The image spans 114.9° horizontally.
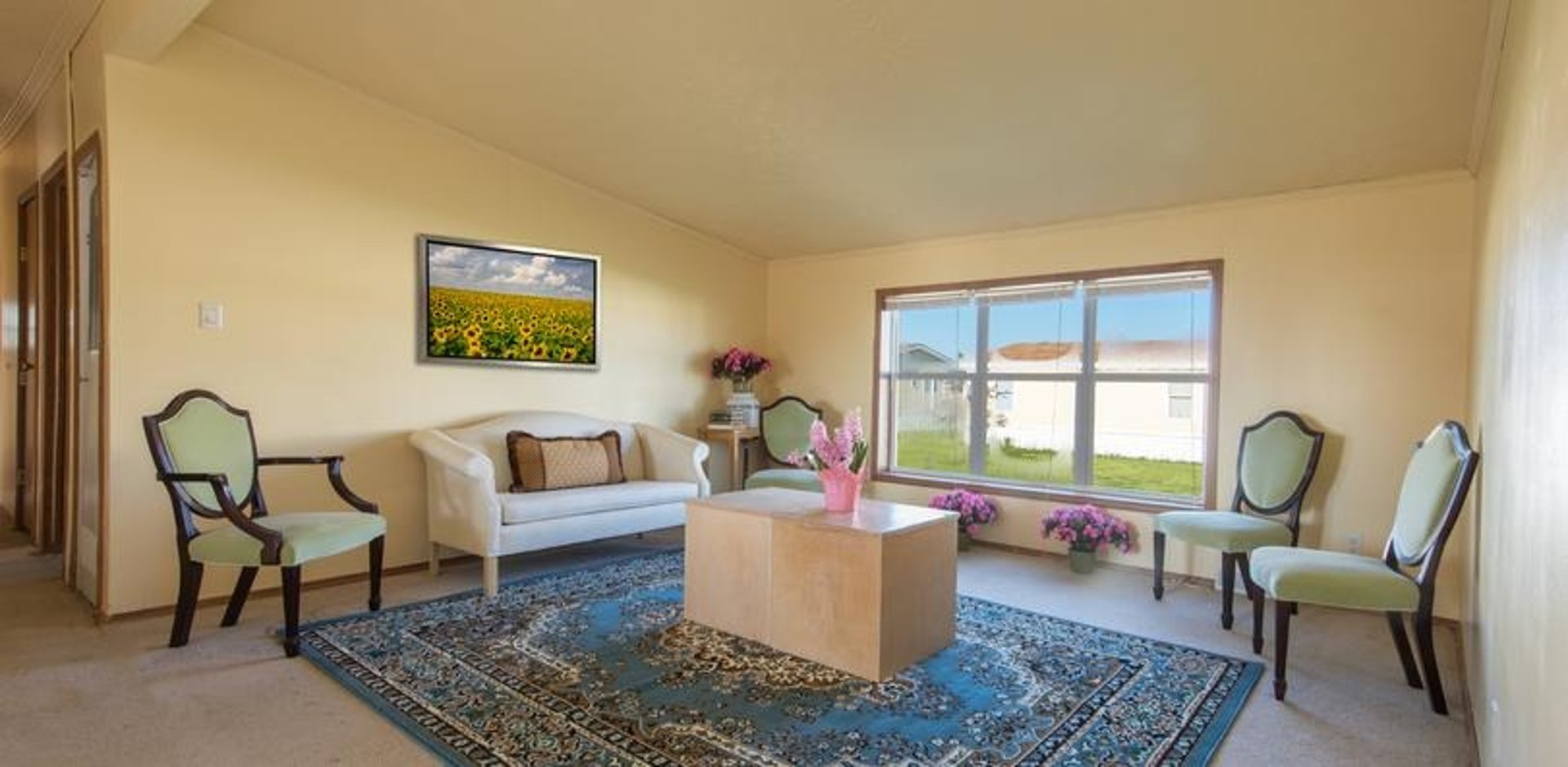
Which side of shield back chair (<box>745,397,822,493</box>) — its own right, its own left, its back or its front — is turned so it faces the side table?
right

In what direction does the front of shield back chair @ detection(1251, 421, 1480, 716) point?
to the viewer's left

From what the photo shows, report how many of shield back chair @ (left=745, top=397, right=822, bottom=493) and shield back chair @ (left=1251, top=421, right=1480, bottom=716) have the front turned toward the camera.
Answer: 1

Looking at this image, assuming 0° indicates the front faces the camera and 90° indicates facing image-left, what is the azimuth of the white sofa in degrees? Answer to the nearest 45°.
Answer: approximately 315°

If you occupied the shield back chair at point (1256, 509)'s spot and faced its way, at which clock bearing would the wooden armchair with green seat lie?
The wooden armchair with green seat is roughly at 12 o'clock from the shield back chair.

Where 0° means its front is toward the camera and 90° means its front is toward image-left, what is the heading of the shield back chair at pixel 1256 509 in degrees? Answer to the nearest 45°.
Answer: approximately 45°

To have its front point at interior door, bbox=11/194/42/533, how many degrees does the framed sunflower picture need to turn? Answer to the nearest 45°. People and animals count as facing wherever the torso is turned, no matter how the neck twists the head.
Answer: approximately 180°

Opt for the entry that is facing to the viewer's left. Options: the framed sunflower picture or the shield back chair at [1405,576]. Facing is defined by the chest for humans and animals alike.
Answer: the shield back chair
